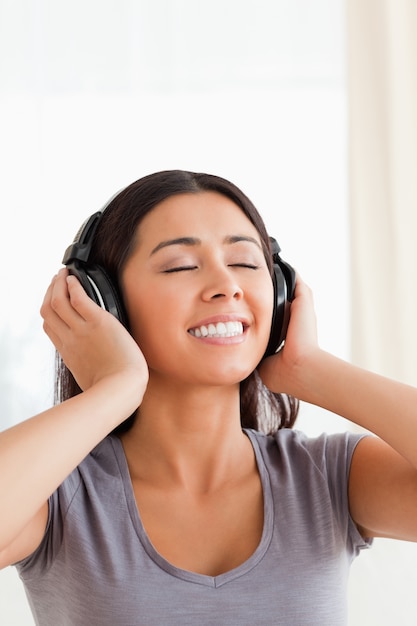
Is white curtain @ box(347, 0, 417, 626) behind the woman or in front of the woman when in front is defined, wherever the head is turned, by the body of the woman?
behind

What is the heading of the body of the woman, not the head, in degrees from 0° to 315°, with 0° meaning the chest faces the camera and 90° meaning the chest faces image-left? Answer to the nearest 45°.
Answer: approximately 0°
